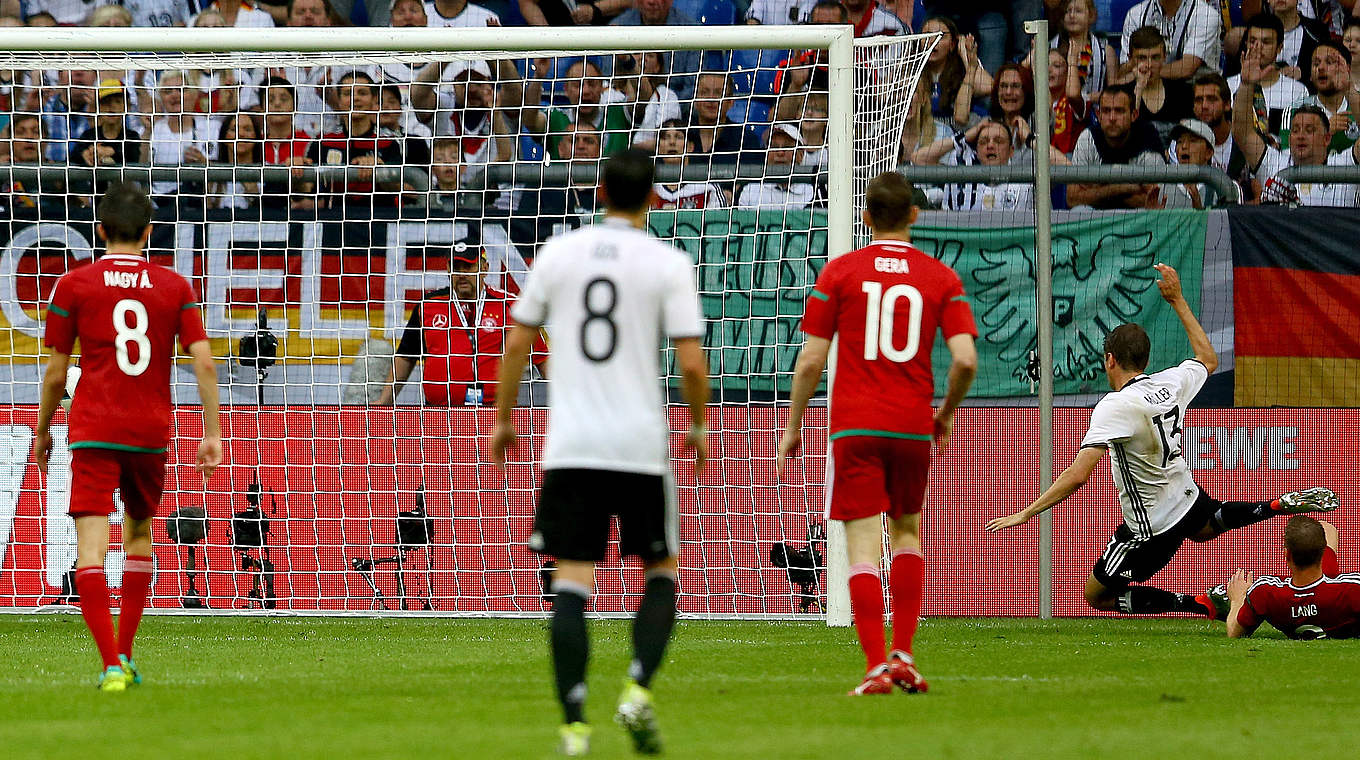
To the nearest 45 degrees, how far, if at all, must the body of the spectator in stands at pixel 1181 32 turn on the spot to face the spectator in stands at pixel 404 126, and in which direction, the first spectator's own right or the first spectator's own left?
approximately 45° to the first spectator's own right

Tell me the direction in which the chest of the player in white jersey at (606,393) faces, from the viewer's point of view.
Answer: away from the camera

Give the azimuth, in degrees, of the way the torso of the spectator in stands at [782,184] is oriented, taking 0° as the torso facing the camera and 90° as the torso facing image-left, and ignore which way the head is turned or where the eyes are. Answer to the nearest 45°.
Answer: approximately 0°

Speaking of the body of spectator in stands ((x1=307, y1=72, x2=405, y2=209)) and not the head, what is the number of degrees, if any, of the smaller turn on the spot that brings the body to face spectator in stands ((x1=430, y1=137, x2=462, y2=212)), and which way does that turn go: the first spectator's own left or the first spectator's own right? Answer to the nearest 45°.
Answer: approximately 45° to the first spectator's own left

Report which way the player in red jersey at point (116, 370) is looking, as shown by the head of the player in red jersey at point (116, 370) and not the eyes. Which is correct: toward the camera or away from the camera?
away from the camera

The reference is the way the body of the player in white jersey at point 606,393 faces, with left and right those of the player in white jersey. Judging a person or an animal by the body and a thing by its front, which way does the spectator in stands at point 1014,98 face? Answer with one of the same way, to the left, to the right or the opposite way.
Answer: the opposite way

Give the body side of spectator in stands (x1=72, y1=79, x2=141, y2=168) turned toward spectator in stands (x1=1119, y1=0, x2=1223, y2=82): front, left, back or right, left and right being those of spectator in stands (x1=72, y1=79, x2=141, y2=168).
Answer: left

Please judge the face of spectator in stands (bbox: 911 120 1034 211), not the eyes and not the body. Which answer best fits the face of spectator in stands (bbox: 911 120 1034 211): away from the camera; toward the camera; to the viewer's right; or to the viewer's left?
toward the camera

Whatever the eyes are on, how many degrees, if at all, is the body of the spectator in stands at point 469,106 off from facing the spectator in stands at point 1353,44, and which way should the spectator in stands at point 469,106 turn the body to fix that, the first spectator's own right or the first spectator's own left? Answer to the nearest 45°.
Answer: approximately 90° to the first spectator's own left

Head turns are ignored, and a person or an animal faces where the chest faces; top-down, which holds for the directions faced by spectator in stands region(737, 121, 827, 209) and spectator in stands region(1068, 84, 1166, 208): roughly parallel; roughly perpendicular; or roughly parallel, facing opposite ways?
roughly parallel

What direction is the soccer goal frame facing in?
toward the camera

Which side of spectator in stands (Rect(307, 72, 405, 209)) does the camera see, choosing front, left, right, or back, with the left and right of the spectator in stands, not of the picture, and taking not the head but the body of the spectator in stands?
front

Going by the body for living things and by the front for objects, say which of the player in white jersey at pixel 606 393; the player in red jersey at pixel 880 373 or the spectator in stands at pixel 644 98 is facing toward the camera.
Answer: the spectator in stands

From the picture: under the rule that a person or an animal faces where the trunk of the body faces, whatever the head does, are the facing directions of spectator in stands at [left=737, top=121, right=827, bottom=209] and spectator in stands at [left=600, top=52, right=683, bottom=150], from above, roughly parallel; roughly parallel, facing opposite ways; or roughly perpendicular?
roughly parallel

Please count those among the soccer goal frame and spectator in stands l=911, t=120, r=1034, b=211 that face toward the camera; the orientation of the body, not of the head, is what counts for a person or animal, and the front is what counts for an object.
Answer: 2

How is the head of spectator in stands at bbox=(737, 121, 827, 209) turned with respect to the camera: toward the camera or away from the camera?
toward the camera

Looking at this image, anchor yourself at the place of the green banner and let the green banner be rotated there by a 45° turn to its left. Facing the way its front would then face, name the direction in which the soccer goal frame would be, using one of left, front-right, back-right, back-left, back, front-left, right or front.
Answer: right

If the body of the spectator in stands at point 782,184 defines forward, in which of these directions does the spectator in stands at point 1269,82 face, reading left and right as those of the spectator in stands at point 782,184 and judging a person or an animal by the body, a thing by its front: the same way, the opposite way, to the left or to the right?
the same way
